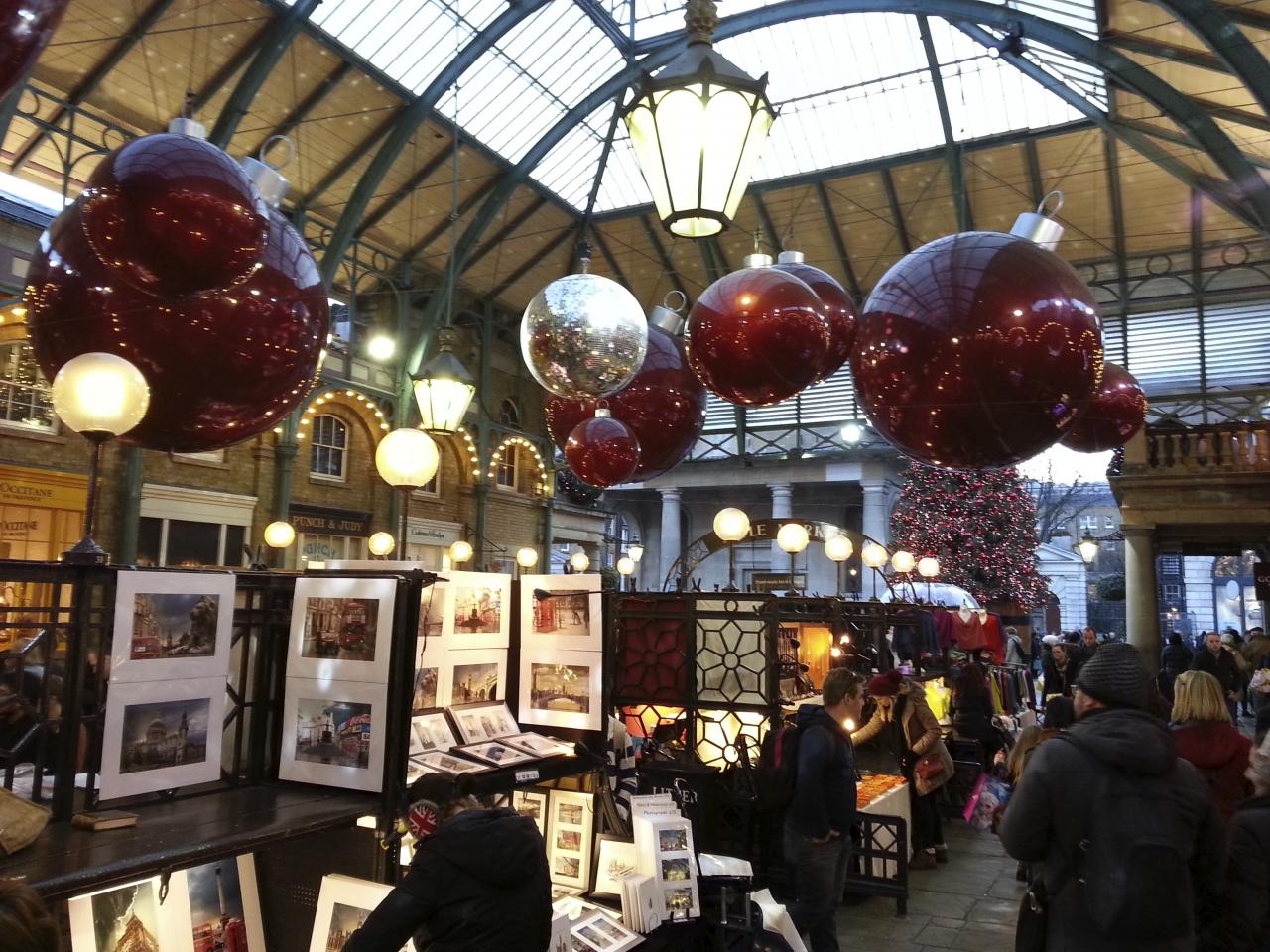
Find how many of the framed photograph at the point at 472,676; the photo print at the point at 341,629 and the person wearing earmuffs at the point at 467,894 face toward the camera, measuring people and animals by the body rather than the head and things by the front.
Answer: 2

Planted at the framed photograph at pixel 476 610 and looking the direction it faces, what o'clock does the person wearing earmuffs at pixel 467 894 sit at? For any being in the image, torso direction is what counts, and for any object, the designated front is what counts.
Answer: The person wearing earmuffs is roughly at 12 o'clock from the framed photograph.

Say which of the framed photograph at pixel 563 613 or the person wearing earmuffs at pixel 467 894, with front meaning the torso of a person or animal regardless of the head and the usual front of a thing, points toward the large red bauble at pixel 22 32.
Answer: the framed photograph

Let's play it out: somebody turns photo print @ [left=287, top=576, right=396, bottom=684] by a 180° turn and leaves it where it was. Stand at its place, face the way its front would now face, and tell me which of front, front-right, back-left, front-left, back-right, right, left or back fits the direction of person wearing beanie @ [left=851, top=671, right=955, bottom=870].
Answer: front-right

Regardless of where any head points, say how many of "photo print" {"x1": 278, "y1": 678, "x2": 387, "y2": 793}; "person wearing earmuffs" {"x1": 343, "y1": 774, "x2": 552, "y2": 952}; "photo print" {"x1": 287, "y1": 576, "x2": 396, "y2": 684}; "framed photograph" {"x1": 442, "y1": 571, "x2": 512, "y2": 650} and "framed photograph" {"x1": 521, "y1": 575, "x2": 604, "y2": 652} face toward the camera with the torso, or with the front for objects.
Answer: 4

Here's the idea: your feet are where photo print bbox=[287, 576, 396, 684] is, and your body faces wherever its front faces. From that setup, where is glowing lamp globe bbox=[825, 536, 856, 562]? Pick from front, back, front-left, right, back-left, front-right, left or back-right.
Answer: back-left

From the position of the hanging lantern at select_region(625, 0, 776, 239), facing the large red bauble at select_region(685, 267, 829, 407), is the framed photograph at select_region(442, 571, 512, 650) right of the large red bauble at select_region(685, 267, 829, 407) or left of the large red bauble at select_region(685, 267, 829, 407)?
left

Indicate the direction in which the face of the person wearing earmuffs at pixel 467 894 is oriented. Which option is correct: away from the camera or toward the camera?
away from the camera

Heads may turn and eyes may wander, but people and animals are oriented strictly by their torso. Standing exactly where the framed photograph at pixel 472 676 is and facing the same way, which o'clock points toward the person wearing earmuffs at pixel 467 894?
The person wearing earmuffs is roughly at 12 o'clock from the framed photograph.

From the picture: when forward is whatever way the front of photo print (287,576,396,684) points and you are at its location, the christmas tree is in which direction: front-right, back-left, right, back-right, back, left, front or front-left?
back-left

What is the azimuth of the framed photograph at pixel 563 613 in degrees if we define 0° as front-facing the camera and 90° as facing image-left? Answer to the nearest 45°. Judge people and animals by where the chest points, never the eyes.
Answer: approximately 0°
